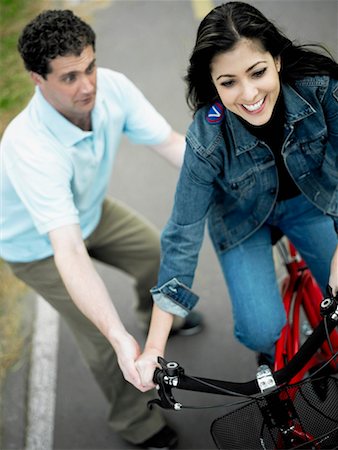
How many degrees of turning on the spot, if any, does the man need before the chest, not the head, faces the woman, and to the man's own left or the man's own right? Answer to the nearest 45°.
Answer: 0° — they already face them

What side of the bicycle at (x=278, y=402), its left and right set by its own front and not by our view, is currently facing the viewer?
front

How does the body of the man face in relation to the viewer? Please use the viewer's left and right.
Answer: facing the viewer and to the right of the viewer

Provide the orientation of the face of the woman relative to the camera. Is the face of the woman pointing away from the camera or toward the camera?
toward the camera
